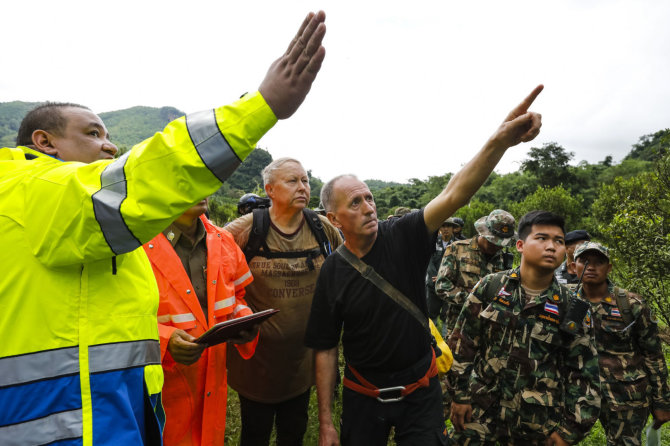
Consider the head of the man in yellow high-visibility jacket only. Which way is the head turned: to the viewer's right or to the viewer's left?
to the viewer's right

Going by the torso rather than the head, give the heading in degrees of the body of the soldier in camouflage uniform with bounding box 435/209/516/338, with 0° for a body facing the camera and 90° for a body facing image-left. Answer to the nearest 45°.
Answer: approximately 315°

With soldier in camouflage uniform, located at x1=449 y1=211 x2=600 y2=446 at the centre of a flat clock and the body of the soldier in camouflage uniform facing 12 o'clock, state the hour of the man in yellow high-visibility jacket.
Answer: The man in yellow high-visibility jacket is roughly at 1 o'clock from the soldier in camouflage uniform.

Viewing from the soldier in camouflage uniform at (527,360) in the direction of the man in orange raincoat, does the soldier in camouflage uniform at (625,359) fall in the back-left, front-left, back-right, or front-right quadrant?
back-right

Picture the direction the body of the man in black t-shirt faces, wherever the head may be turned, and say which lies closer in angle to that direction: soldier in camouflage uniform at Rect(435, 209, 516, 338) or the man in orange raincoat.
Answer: the man in orange raincoat

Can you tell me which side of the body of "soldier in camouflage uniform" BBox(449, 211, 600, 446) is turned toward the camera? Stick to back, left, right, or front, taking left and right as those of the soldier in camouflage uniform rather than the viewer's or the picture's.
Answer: front

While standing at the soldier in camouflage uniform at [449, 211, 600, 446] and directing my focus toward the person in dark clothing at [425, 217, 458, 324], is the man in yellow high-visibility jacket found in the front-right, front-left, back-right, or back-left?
back-left

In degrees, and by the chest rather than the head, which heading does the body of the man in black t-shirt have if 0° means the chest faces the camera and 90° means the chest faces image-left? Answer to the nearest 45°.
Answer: approximately 0°

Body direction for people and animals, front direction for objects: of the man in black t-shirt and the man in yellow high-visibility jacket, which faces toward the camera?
the man in black t-shirt

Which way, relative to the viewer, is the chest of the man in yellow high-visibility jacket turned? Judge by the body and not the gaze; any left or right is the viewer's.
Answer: facing to the right of the viewer

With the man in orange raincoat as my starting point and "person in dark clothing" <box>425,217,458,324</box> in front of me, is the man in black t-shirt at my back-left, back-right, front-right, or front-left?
front-right

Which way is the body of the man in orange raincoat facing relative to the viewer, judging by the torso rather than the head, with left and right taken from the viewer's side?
facing the viewer and to the right of the viewer

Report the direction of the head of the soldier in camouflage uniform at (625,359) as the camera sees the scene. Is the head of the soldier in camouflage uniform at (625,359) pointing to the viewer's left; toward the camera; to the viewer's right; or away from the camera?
toward the camera

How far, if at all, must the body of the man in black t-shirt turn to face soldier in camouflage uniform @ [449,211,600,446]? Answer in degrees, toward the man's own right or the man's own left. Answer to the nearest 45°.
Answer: approximately 135° to the man's own left

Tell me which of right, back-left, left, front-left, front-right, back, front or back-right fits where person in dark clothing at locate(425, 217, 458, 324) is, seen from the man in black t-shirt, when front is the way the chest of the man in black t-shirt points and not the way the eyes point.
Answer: back

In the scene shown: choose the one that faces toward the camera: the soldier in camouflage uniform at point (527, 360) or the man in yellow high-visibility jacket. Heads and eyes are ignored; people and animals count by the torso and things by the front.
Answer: the soldier in camouflage uniform
